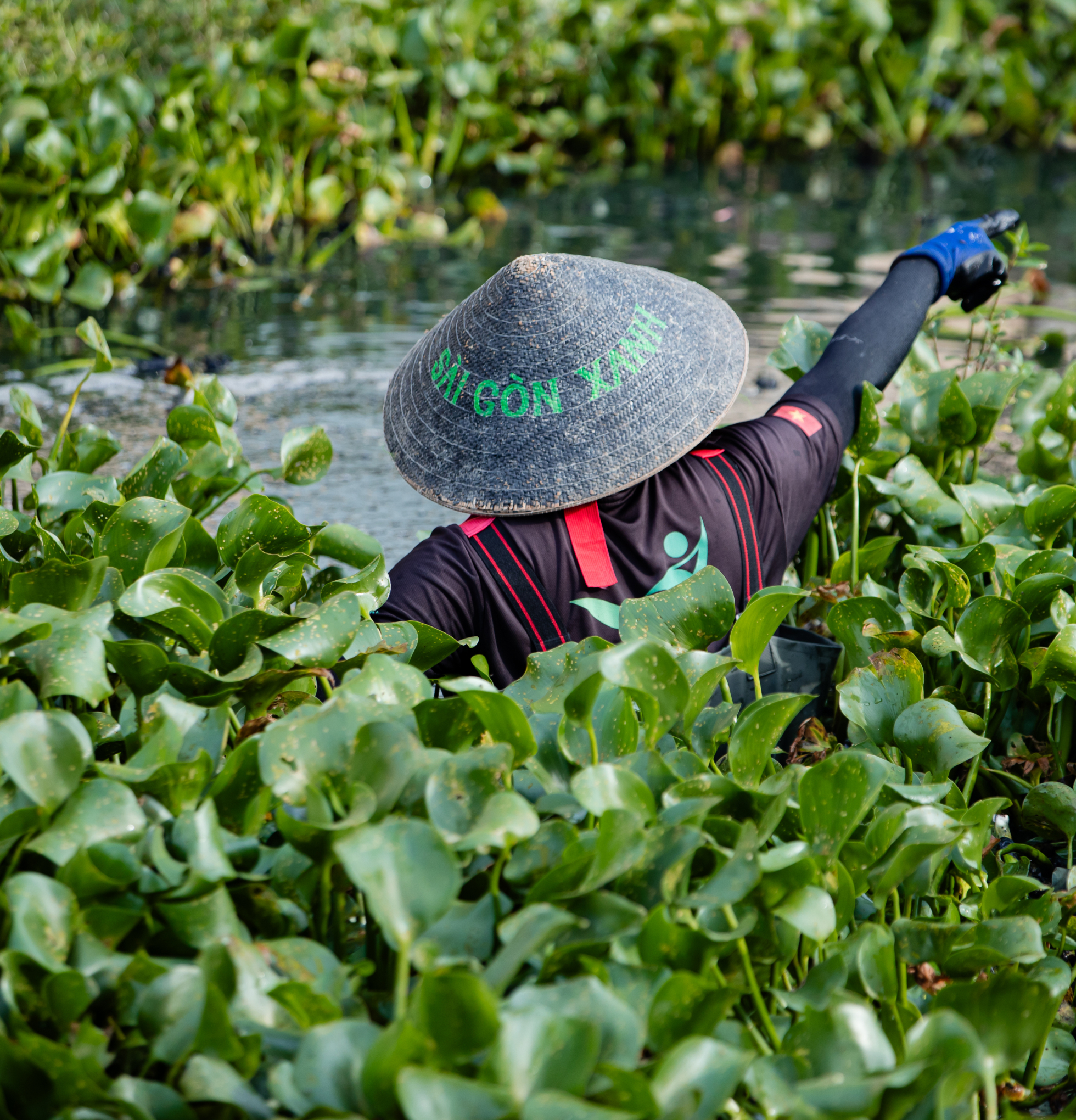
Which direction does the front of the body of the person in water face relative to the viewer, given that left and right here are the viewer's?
facing away from the viewer
